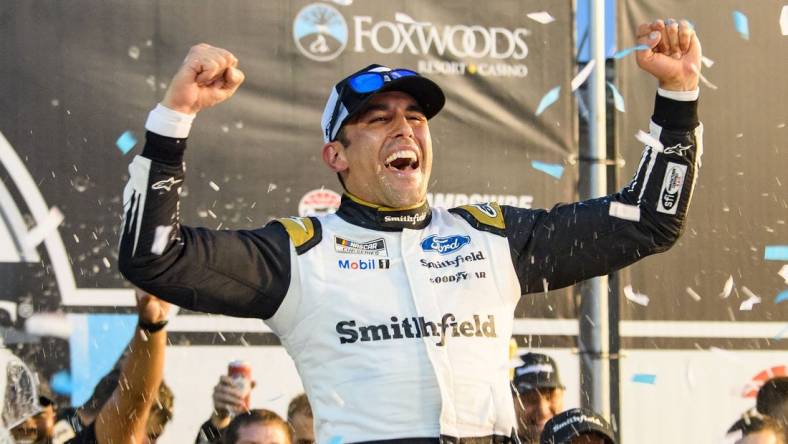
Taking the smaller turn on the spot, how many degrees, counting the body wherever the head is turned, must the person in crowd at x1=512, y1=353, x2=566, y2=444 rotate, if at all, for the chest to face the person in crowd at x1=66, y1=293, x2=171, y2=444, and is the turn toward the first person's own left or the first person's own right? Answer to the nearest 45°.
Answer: approximately 45° to the first person's own right

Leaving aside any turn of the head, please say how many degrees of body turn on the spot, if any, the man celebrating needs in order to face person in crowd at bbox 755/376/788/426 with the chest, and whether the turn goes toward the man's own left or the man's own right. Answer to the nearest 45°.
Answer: approximately 135° to the man's own left

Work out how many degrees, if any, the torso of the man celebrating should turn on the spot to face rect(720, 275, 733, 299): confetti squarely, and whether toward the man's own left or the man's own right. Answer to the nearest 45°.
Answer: approximately 135° to the man's own left

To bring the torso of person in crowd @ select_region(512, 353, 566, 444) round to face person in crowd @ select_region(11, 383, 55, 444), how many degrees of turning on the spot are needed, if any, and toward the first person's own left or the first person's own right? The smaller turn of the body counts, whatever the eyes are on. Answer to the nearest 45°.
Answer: approximately 90° to the first person's own right

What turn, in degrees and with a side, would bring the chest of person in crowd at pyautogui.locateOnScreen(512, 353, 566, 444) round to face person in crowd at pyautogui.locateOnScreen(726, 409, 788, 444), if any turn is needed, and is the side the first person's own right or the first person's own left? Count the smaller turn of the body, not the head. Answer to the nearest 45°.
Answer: approximately 90° to the first person's own left

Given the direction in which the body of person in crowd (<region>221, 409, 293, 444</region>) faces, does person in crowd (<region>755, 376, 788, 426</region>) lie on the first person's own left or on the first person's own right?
on the first person's own left
